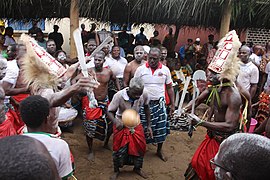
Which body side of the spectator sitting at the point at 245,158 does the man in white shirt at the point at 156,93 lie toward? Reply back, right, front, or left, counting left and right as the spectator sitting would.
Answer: front

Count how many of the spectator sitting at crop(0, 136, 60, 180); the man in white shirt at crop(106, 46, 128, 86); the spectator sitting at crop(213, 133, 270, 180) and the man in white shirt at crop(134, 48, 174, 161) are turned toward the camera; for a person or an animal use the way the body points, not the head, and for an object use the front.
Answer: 2

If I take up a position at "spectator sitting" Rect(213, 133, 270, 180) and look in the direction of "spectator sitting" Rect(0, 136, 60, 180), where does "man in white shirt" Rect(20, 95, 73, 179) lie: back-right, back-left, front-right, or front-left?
front-right

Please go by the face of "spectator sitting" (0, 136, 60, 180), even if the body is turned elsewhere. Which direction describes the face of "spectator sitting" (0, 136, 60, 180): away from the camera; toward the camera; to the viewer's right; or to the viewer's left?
away from the camera

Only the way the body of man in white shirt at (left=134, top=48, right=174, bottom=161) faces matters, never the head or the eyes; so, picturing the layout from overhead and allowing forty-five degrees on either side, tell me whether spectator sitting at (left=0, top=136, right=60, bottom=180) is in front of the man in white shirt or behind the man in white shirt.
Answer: in front

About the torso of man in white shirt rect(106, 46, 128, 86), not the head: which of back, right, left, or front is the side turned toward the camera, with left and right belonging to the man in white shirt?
front

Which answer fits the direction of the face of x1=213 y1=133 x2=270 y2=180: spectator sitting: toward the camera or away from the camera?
away from the camera

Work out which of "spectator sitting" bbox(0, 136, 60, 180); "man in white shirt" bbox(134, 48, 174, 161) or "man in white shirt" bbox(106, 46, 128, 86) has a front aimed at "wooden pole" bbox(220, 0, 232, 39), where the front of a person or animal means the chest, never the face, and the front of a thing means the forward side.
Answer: the spectator sitting

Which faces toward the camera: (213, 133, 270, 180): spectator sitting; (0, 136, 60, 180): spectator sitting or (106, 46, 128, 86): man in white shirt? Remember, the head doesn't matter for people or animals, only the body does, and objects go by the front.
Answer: the man in white shirt

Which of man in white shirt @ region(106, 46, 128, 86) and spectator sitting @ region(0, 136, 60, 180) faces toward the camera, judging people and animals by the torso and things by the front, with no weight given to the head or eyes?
the man in white shirt

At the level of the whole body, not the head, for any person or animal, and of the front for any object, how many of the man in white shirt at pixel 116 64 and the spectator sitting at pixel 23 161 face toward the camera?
1

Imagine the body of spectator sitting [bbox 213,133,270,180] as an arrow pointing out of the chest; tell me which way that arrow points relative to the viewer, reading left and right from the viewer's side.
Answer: facing away from the viewer and to the left of the viewer

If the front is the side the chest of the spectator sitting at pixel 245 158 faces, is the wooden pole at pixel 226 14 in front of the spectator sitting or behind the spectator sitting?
in front

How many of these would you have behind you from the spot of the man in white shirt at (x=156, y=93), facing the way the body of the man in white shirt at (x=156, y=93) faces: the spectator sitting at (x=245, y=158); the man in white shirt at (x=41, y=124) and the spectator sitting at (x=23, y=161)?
0

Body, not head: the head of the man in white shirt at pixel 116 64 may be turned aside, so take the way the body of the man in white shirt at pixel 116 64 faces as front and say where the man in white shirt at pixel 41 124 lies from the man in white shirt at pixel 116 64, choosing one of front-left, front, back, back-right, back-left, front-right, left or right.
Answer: front

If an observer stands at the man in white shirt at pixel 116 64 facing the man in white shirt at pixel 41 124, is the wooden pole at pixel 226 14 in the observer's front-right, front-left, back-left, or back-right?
back-left

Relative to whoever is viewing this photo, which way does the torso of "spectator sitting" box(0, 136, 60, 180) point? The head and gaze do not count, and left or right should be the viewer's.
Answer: facing away from the viewer and to the right of the viewer

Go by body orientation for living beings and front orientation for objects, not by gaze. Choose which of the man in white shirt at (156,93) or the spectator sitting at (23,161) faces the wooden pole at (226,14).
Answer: the spectator sitting

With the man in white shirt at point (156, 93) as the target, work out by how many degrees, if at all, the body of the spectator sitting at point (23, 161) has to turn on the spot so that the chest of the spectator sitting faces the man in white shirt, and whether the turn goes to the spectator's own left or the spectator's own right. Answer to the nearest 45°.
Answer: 0° — they already face them

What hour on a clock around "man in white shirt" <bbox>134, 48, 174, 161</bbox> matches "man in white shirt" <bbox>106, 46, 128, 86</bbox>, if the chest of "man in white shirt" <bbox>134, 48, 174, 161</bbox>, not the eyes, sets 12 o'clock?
"man in white shirt" <bbox>106, 46, 128, 86</bbox> is roughly at 5 o'clock from "man in white shirt" <bbox>134, 48, 174, 161</bbox>.

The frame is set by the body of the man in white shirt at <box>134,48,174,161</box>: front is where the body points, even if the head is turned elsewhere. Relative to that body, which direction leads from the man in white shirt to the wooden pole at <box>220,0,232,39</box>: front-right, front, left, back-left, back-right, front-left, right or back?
back-left

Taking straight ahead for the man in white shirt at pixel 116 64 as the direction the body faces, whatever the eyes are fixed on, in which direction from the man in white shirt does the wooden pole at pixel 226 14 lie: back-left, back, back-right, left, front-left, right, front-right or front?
left
